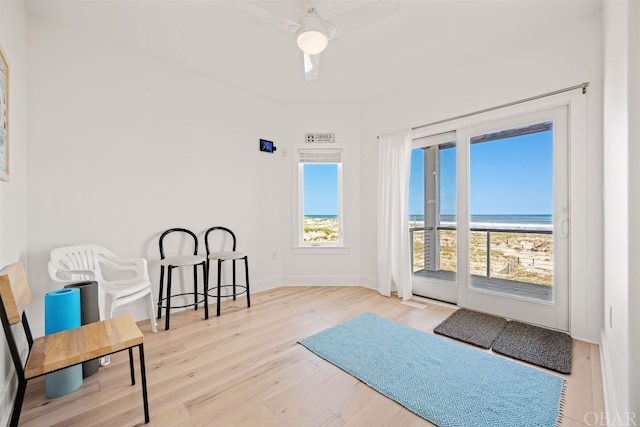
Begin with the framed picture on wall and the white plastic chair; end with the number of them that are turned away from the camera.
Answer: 0

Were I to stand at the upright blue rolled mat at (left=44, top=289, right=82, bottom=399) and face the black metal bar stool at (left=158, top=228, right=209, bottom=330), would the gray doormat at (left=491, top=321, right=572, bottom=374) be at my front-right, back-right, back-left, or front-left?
front-right

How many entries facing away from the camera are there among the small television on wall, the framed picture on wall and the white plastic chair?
0

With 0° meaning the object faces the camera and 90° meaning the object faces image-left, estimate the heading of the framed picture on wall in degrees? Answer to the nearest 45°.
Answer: approximately 270°

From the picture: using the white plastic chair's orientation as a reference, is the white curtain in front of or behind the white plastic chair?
in front

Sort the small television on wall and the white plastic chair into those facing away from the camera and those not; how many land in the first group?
0

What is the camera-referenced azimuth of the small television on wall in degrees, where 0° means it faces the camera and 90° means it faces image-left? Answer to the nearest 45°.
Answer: approximately 315°

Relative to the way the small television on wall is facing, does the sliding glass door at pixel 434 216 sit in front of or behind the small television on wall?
in front

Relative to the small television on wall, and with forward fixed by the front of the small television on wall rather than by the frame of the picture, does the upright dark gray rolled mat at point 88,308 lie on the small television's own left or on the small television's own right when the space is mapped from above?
on the small television's own right
